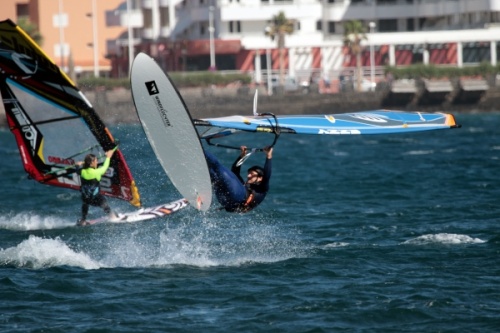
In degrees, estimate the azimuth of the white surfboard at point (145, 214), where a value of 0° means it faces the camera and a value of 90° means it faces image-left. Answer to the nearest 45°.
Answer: approximately 270°
